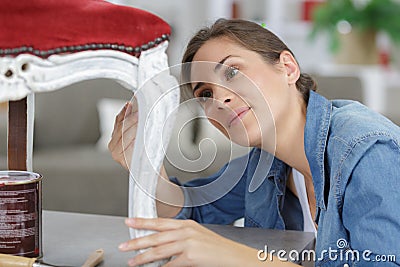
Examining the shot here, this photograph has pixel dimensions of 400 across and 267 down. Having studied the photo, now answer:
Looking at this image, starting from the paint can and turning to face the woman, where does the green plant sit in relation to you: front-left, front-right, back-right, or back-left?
front-left

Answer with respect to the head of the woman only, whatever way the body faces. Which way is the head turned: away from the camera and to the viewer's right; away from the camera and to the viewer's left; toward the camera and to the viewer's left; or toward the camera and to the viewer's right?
toward the camera and to the viewer's left

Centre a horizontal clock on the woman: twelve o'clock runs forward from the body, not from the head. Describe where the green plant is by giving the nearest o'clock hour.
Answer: The green plant is roughly at 5 o'clock from the woman.

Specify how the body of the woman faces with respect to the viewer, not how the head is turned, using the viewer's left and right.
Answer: facing the viewer and to the left of the viewer

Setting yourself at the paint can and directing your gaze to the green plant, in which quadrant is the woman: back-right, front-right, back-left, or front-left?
front-right
